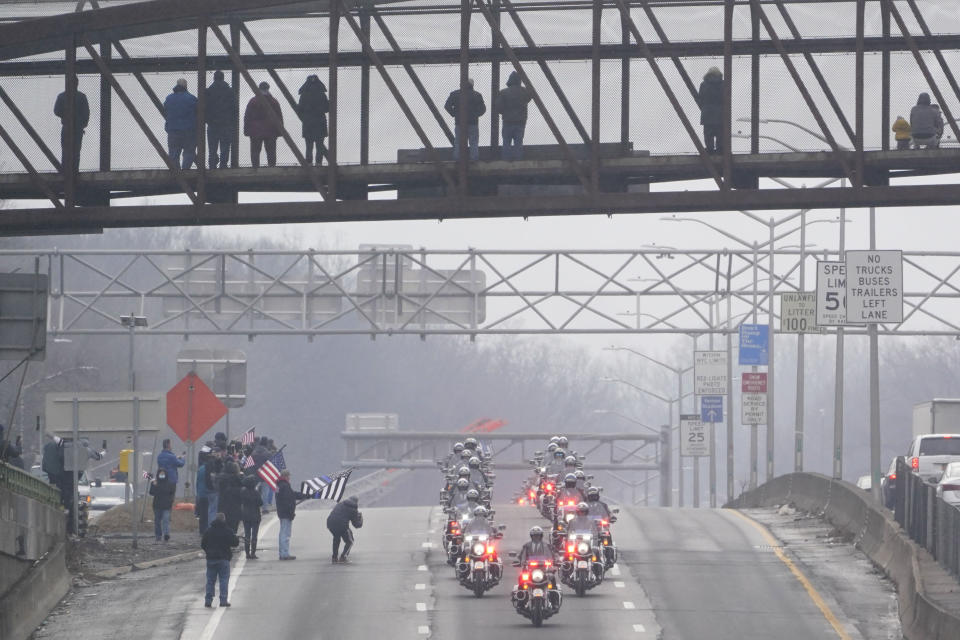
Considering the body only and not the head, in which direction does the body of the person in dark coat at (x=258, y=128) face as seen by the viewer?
away from the camera

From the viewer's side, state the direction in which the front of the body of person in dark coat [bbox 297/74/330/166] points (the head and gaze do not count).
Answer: away from the camera

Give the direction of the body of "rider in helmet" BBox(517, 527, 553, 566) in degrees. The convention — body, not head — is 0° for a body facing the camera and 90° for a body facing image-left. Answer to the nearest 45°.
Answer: approximately 0°

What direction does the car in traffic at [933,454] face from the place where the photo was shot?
facing away from the viewer

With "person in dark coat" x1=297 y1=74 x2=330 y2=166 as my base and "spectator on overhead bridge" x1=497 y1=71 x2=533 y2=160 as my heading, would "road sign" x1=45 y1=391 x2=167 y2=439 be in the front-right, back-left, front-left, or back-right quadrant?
back-left

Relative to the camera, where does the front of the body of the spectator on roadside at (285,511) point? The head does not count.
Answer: to the viewer's right

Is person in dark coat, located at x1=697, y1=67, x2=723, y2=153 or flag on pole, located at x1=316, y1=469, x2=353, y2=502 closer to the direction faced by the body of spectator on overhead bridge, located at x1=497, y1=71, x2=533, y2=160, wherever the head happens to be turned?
the flag on pole

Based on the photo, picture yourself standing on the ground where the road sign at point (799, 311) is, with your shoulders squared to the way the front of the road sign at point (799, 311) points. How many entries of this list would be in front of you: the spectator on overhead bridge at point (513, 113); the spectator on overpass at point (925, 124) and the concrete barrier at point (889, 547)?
3
